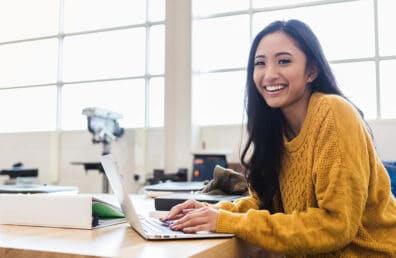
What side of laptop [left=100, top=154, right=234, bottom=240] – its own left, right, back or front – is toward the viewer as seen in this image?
right
